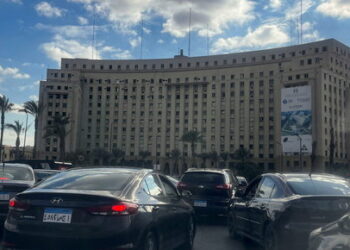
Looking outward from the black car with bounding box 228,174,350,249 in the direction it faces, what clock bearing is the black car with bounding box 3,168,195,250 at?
the black car with bounding box 3,168,195,250 is roughly at 9 o'clock from the black car with bounding box 228,174,350,249.

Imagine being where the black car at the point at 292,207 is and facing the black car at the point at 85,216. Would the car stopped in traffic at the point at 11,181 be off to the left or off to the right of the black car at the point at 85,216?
right

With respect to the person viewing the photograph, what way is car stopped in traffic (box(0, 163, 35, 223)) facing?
facing away from the viewer

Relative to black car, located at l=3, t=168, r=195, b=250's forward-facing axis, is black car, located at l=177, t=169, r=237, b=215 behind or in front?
in front

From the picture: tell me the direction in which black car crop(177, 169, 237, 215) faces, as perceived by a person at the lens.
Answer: facing away from the viewer

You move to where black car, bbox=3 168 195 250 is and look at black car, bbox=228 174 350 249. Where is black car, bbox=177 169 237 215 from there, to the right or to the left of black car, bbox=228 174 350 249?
left

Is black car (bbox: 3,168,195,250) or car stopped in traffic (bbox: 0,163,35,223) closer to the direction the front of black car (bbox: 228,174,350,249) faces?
the car stopped in traffic

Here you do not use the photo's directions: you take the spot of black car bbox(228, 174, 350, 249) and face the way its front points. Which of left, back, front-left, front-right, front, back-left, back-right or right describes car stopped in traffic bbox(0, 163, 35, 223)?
front-left

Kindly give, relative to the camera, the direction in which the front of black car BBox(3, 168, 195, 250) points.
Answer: facing away from the viewer and to the right of the viewer

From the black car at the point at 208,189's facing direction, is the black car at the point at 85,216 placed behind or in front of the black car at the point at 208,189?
behind

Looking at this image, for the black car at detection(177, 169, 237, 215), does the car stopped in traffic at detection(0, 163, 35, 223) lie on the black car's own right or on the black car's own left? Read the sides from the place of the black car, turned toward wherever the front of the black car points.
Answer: on the black car's own left

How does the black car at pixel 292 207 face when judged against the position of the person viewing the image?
facing away from the viewer and to the left of the viewer

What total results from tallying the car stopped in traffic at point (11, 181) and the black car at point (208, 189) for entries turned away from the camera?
2

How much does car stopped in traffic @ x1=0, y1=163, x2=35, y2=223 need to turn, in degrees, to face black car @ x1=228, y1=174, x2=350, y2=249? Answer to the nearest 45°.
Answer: approximately 135° to its right
